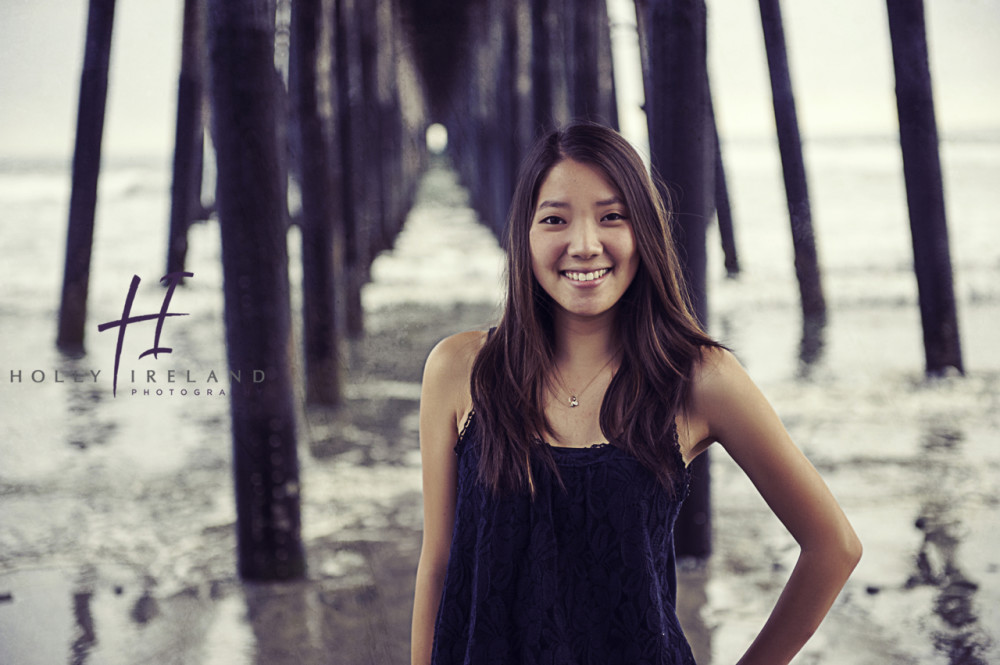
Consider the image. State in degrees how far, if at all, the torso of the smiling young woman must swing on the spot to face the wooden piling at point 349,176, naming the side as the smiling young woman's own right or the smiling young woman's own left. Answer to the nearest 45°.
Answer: approximately 180°

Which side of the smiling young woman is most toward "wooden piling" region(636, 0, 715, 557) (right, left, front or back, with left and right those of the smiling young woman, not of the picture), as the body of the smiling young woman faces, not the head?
back

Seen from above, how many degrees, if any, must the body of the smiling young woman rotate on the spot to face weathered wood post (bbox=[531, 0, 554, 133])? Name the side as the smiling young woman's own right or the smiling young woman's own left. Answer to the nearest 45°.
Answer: approximately 180°

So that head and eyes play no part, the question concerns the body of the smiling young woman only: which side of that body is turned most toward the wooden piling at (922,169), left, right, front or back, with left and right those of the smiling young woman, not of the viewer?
back

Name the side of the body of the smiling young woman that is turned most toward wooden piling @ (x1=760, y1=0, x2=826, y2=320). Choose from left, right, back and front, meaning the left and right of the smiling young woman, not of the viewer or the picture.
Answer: back

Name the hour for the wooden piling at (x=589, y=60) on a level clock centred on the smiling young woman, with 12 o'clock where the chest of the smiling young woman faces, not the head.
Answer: The wooden piling is roughly at 6 o'clock from the smiling young woman.

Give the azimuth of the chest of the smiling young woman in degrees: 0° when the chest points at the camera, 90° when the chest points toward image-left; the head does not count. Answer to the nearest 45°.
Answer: approximately 0°
